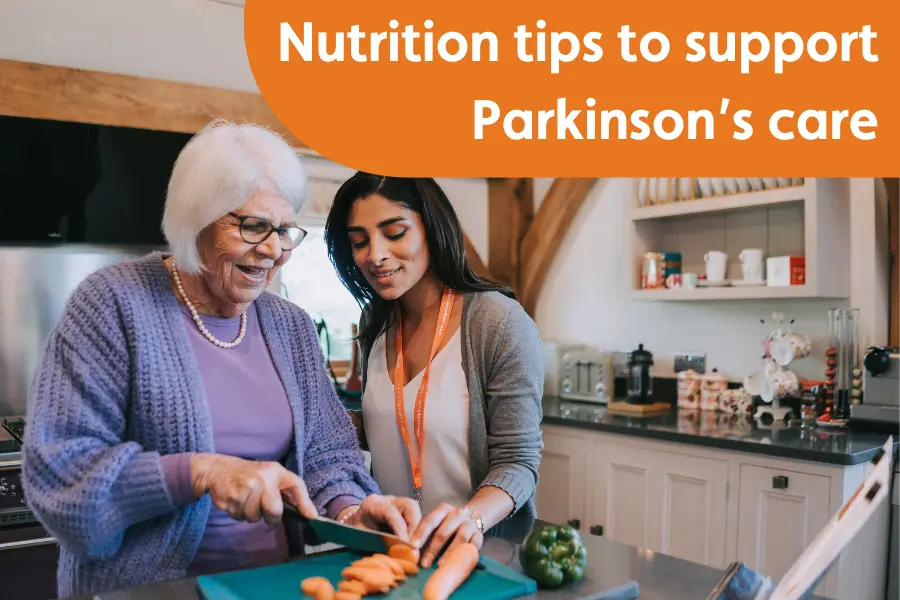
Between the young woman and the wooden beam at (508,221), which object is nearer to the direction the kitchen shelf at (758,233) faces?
the young woman

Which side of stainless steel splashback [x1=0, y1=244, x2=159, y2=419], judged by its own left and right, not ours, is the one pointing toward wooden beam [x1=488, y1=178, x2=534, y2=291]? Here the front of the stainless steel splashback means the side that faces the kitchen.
left

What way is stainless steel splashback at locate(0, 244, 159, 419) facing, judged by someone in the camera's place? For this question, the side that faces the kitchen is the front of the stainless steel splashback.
facing the viewer

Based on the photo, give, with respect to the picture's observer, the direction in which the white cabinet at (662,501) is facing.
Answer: facing the viewer and to the left of the viewer

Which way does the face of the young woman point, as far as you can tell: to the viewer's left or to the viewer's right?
to the viewer's left

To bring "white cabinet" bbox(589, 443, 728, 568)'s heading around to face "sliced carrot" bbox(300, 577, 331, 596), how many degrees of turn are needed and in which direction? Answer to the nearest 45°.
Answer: approximately 45° to its left

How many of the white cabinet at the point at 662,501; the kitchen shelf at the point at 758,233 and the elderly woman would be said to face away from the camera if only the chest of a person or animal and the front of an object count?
0

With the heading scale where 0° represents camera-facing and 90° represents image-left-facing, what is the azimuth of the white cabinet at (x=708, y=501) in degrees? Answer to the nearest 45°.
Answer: approximately 45°

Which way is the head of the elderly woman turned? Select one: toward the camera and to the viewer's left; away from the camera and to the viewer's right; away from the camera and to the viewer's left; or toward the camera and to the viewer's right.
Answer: toward the camera and to the viewer's right

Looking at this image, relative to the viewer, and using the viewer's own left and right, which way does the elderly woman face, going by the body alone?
facing the viewer and to the right of the viewer

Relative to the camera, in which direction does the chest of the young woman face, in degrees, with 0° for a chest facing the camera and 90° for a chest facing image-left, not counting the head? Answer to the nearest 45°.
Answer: approximately 45°

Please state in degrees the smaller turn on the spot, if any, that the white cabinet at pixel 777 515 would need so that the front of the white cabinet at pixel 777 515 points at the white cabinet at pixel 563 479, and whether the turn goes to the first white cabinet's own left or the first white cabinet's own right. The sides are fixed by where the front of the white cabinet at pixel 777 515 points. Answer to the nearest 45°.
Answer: approximately 90° to the first white cabinet's own right
